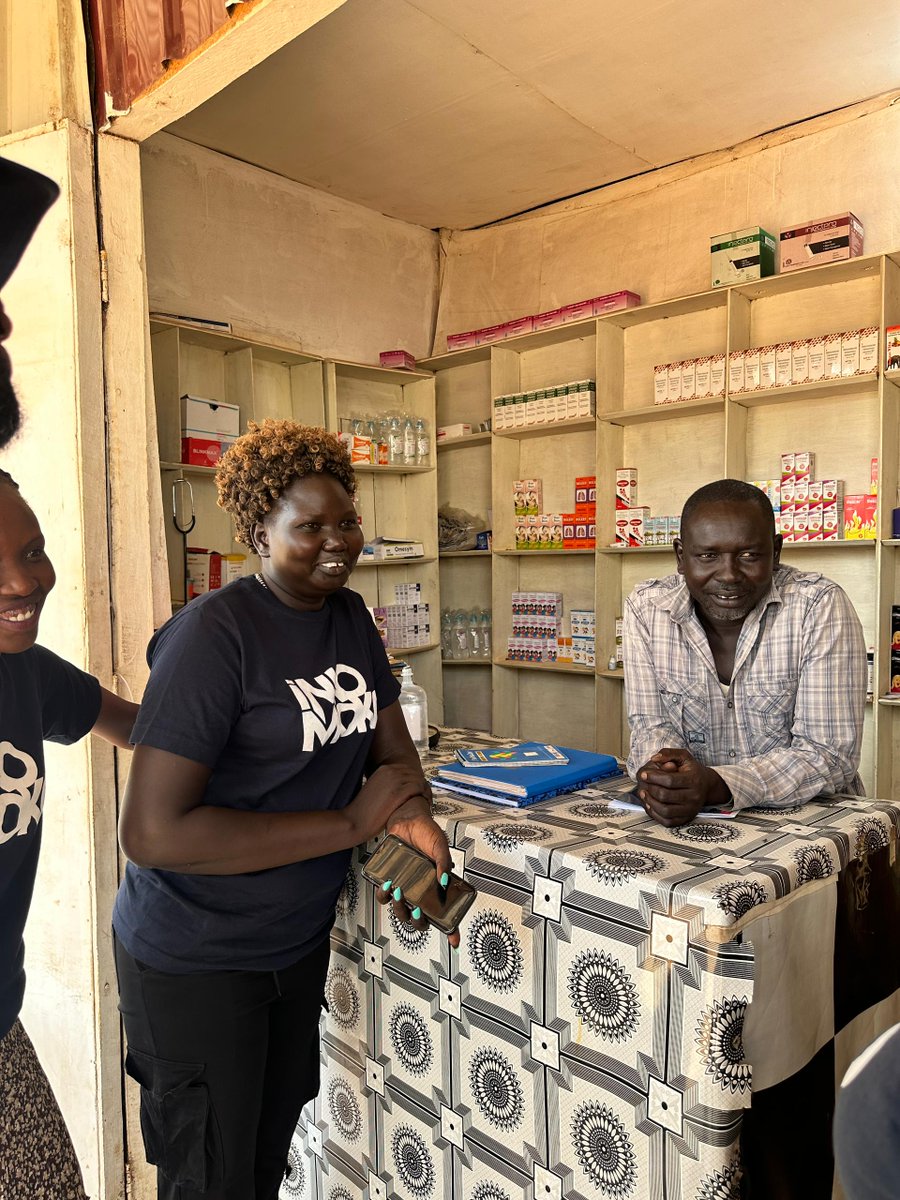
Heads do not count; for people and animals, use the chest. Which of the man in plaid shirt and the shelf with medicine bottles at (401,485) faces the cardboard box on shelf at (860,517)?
the shelf with medicine bottles

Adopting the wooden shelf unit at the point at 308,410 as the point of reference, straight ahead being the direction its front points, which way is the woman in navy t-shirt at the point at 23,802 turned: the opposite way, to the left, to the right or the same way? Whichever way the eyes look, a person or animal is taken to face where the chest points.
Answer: the same way

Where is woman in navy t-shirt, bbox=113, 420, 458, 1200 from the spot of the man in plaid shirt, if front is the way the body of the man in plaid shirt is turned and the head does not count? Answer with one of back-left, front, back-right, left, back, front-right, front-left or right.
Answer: front-right

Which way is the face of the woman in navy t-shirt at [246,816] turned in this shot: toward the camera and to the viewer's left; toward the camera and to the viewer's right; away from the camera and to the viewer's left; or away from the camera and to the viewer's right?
toward the camera and to the viewer's right

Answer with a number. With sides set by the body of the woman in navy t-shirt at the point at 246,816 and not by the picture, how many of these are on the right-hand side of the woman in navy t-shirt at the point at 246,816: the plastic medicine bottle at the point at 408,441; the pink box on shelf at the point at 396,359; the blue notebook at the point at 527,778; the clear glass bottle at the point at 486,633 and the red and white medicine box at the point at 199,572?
0

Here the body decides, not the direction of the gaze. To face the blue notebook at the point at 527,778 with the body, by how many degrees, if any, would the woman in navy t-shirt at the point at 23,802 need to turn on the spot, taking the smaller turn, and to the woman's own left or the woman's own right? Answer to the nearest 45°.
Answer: approximately 45° to the woman's own left

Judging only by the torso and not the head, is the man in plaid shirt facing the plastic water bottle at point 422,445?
no

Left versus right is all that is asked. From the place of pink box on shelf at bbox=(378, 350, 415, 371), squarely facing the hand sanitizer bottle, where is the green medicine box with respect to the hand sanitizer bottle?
left

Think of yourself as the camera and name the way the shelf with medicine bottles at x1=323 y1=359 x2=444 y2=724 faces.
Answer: facing the viewer and to the right of the viewer

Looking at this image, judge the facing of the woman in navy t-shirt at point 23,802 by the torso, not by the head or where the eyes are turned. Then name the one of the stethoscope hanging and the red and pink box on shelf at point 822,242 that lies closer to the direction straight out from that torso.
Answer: the red and pink box on shelf

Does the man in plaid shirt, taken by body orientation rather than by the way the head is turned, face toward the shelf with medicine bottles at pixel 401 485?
no

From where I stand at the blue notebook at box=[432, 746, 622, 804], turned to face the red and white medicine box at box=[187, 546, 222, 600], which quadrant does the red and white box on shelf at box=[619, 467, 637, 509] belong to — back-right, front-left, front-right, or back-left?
front-right

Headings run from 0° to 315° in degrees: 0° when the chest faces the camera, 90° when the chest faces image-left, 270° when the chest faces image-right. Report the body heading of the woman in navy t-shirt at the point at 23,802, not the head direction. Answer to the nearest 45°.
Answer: approximately 315°

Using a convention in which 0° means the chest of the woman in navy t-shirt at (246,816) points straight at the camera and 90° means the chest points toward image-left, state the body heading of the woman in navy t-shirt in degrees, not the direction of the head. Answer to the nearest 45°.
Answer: approximately 315°

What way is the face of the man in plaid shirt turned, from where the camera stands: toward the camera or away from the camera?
toward the camera

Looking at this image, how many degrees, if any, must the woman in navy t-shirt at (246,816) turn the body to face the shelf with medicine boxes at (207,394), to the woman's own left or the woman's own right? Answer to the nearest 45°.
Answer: approximately 135° to the woman's own left

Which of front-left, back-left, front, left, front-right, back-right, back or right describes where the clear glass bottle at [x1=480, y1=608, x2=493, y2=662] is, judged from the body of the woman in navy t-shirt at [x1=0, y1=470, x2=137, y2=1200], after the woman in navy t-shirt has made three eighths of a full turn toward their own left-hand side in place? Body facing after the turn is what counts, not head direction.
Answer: front-right
